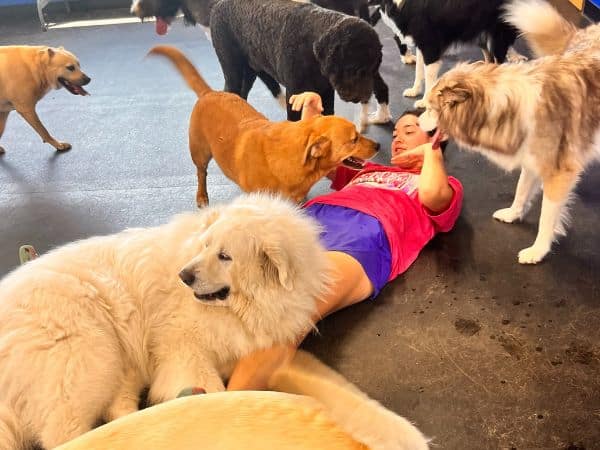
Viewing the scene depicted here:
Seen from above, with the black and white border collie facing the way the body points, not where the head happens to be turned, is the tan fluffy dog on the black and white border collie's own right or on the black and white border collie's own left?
on the black and white border collie's own left

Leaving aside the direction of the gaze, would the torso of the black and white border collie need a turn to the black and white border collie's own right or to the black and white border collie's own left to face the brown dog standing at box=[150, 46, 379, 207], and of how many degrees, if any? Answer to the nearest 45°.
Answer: approximately 90° to the black and white border collie's own left

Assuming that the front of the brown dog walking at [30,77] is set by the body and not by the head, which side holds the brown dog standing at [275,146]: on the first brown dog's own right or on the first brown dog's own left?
on the first brown dog's own right

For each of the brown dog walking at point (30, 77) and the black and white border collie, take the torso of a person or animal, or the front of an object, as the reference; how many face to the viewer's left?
1

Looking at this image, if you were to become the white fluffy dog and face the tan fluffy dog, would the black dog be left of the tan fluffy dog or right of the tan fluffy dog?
left

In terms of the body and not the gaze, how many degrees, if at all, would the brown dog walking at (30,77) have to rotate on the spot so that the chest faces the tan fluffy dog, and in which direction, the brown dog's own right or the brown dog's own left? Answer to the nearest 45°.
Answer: approximately 45° to the brown dog's own right

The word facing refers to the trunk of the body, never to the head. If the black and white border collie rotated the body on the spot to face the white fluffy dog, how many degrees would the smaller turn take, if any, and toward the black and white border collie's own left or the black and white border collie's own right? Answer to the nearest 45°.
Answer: approximately 90° to the black and white border collie's own left

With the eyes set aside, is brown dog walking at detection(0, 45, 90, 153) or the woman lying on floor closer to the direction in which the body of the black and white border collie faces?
the brown dog walking

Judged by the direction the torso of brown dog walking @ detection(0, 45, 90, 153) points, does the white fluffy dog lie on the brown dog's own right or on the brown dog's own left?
on the brown dog's own right

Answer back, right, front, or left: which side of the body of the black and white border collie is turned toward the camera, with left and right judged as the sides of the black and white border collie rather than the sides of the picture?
left

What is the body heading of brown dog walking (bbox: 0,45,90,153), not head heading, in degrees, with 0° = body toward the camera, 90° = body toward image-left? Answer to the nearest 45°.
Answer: approximately 270°

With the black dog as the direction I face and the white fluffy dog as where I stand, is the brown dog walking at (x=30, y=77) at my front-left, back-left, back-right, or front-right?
front-left
